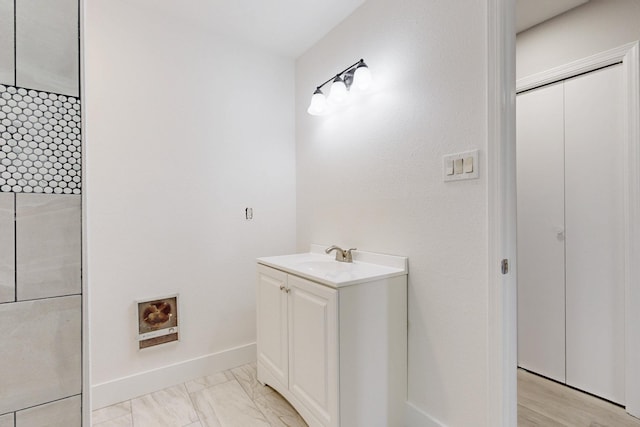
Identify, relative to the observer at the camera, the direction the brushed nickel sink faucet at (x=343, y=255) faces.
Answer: facing the viewer and to the left of the viewer

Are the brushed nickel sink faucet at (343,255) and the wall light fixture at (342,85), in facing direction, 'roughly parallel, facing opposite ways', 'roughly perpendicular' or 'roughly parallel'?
roughly parallel

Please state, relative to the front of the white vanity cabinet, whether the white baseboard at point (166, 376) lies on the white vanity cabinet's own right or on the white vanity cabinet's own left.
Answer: on the white vanity cabinet's own right

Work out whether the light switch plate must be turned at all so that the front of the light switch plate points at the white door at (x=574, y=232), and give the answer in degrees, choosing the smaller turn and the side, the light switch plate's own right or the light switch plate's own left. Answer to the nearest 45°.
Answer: approximately 180°

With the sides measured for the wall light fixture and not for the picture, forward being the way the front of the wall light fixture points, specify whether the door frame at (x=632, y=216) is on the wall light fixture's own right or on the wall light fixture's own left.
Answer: on the wall light fixture's own left

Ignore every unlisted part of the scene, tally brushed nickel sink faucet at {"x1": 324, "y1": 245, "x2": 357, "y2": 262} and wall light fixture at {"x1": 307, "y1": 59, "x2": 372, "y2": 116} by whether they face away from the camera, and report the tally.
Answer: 0

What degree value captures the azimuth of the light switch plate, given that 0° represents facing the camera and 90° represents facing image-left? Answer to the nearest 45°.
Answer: approximately 45°

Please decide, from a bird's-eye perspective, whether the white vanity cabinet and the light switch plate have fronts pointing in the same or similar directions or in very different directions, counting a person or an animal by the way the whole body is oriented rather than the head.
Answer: same or similar directions

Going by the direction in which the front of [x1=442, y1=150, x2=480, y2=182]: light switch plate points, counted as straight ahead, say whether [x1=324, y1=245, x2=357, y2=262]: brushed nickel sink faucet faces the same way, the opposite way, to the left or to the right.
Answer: the same way

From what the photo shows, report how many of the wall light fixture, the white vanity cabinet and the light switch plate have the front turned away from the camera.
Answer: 0

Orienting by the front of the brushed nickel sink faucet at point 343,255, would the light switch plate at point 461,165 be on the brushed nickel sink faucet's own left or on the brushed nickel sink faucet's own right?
on the brushed nickel sink faucet's own left

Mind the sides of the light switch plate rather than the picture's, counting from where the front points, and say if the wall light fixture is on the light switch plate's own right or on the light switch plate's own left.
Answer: on the light switch plate's own right

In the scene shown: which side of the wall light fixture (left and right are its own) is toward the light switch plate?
left
